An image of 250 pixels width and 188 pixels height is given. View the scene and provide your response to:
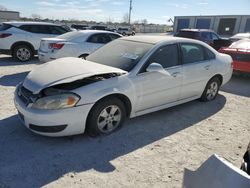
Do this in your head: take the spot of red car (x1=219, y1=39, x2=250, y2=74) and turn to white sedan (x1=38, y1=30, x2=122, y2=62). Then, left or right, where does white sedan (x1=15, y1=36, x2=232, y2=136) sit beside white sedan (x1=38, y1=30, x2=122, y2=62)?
left

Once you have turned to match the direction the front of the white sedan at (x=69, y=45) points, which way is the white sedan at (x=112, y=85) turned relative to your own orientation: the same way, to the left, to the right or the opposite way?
the opposite way

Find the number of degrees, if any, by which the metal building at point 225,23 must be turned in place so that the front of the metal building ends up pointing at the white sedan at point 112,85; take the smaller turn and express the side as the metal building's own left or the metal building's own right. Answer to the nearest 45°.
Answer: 0° — it already faces it

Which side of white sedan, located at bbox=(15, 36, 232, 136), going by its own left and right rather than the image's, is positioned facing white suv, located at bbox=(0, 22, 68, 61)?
right

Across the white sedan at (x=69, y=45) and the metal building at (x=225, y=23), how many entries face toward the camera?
1

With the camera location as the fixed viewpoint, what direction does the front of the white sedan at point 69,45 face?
facing away from the viewer and to the right of the viewer
